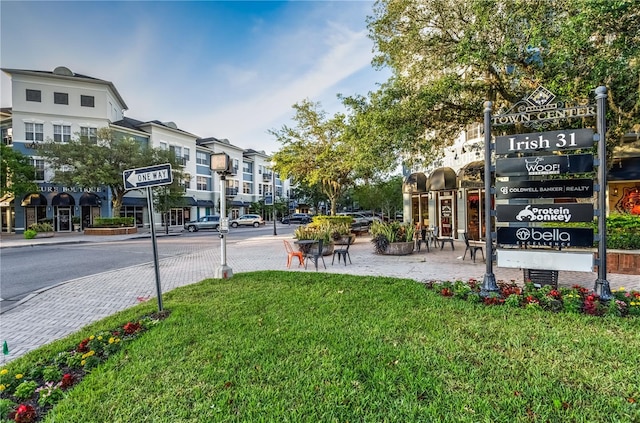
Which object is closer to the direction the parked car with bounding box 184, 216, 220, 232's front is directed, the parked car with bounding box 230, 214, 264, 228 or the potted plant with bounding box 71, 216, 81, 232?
the potted plant

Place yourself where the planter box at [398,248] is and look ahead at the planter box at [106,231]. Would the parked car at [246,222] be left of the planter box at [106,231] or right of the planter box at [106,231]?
right

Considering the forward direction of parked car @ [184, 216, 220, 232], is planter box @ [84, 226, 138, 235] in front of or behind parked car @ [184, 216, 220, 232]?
in front

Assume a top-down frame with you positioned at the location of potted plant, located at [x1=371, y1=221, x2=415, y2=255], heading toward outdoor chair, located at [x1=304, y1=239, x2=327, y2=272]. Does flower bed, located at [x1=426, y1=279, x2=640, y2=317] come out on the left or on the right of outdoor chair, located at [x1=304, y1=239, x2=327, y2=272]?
left

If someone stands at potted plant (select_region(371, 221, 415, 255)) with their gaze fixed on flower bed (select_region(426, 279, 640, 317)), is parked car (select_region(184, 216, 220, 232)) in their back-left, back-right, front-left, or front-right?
back-right

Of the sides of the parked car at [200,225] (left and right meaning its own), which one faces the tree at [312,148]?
left
